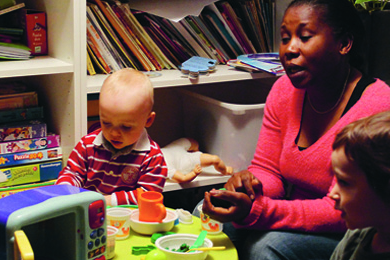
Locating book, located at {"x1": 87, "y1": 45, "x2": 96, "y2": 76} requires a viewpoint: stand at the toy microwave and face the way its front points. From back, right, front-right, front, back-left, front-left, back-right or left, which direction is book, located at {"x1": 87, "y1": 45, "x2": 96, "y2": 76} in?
back-left

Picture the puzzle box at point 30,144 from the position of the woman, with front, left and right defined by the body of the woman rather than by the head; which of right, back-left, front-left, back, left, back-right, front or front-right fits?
front-right

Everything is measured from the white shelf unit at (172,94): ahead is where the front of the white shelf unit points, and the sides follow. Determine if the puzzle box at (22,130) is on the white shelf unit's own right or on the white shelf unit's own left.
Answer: on the white shelf unit's own right

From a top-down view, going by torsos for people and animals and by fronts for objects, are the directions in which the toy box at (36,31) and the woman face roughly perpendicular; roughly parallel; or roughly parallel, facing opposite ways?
roughly perpendicular

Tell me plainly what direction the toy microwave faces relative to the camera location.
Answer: facing the viewer and to the right of the viewer

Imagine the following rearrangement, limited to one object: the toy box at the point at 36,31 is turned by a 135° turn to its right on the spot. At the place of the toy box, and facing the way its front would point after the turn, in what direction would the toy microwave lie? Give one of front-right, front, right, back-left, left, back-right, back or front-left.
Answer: back-left

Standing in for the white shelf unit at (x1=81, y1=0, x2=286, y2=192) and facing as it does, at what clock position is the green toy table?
The green toy table is roughly at 12 o'clock from the white shelf unit.

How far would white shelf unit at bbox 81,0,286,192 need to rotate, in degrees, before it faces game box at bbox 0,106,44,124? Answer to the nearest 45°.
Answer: approximately 45° to its right

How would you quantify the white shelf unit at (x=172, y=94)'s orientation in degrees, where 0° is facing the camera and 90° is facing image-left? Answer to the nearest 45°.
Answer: approximately 0°

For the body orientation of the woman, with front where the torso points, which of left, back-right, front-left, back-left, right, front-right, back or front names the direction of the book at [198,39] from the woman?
right

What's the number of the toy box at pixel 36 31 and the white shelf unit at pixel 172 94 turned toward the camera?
2

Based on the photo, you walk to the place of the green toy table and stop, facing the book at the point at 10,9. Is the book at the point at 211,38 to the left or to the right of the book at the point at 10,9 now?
right
